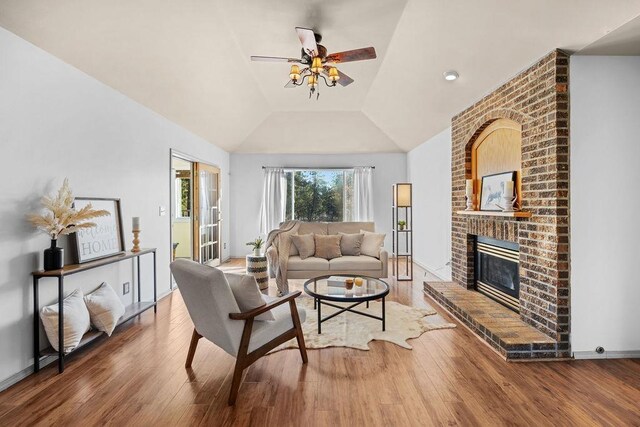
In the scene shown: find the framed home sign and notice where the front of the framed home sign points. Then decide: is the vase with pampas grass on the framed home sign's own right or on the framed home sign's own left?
on the framed home sign's own right

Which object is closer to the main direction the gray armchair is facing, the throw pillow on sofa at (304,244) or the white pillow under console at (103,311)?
the throw pillow on sofa

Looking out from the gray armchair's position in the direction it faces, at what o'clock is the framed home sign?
The framed home sign is roughly at 9 o'clock from the gray armchair.

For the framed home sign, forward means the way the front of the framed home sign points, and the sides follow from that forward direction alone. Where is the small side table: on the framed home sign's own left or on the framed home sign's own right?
on the framed home sign's own left

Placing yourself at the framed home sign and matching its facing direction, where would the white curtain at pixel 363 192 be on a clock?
The white curtain is roughly at 10 o'clock from the framed home sign.

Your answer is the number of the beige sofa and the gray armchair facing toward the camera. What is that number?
1

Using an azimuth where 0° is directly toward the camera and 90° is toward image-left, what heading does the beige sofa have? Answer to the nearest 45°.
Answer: approximately 0°

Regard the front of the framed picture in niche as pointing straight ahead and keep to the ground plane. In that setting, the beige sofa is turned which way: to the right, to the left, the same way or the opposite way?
to the left

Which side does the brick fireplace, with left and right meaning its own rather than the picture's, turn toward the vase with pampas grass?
front

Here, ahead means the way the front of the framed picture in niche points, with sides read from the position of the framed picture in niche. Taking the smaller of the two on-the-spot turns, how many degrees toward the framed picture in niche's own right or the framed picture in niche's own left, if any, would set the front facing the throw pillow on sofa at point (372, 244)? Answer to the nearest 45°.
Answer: approximately 45° to the framed picture in niche's own right

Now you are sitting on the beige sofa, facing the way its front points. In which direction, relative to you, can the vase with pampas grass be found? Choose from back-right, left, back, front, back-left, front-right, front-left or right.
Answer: front-right

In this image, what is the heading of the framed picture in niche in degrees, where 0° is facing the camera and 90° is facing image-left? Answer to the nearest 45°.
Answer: approximately 45°

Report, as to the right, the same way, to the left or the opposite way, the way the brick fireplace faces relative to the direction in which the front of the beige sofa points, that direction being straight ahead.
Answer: to the right

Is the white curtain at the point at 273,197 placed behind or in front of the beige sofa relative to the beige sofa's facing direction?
behind

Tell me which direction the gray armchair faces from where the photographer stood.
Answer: facing away from the viewer and to the right of the viewer

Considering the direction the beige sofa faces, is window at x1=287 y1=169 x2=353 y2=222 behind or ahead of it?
behind

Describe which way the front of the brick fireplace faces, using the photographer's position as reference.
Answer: facing the viewer and to the left of the viewer

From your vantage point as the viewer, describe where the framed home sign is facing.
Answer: facing the viewer and to the right of the viewer
